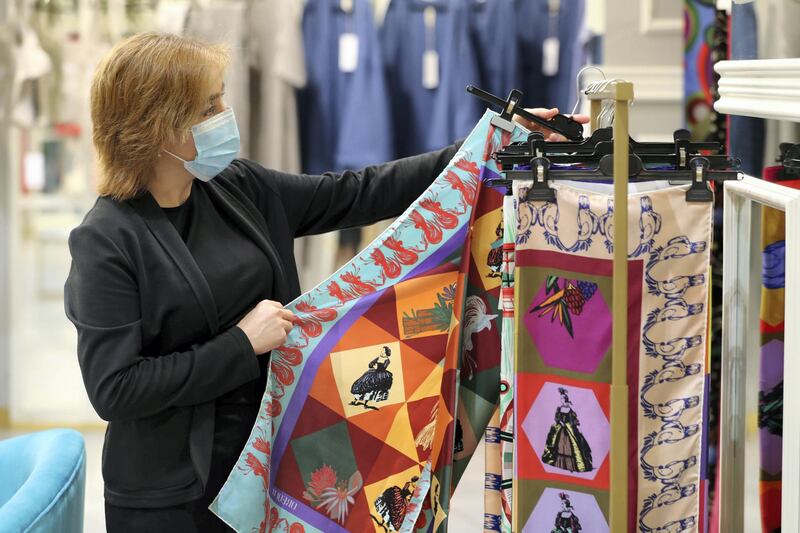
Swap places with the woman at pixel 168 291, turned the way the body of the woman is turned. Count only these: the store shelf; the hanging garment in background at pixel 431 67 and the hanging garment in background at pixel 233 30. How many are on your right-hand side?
0

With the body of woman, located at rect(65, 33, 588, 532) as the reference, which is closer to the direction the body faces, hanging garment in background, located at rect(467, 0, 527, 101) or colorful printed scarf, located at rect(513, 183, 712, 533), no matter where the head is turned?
the colorful printed scarf

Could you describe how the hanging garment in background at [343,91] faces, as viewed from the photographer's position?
facing the viewer

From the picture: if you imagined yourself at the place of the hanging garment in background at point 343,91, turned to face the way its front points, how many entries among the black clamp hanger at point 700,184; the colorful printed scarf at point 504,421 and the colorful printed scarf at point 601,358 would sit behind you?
0

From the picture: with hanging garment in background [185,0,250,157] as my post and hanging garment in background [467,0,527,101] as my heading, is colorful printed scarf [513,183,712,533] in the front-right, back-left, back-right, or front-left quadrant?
front-right

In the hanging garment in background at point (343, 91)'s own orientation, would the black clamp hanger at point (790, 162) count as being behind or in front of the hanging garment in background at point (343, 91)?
in front

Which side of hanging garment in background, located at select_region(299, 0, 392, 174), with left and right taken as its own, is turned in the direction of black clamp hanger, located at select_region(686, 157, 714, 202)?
front

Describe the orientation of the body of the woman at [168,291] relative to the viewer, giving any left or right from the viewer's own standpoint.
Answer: facing the viewer and to the right of the viewer

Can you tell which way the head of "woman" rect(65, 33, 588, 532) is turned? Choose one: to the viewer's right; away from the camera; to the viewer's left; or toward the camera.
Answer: to the viewer's right

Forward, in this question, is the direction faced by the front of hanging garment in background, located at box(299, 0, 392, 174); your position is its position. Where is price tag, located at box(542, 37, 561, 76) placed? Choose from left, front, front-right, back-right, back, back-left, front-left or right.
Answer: left

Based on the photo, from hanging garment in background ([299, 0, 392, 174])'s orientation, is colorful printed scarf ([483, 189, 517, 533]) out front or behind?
out front

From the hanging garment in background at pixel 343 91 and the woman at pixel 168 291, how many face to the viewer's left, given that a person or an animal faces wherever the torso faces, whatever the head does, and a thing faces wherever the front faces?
0
